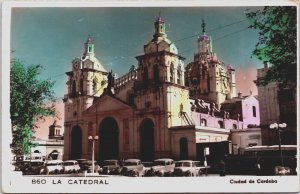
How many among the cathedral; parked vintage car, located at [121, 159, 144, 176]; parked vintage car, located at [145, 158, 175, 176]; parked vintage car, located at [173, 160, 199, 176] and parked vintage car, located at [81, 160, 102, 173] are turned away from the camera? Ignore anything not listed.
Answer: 0

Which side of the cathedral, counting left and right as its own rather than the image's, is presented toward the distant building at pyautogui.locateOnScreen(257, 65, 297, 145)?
left

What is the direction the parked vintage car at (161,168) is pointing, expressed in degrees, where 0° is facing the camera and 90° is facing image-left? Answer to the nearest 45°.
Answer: approximately 45°

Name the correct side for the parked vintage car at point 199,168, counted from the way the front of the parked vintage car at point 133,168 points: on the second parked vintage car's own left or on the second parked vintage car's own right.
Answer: on the second parked vintage car's own left

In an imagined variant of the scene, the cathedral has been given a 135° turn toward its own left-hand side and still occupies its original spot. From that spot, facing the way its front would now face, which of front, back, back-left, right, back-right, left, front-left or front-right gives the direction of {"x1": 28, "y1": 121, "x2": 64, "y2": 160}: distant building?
back

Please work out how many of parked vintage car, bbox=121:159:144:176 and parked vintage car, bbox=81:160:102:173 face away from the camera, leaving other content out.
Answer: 0

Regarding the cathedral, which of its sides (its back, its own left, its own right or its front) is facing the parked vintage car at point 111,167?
front

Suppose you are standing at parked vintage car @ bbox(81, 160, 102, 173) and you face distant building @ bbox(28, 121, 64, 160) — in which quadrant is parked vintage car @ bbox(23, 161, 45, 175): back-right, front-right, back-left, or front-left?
front-left

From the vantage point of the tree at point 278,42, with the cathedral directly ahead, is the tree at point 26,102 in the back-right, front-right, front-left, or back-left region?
front-left

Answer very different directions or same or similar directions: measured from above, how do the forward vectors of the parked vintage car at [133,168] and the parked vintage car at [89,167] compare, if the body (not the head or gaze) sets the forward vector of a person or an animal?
same or similar directions

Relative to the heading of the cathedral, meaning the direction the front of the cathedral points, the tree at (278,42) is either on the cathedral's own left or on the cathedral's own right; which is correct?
on the cathedral's own left

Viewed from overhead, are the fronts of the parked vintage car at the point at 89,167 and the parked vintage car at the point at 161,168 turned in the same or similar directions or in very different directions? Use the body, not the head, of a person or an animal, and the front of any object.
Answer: same or similar directions

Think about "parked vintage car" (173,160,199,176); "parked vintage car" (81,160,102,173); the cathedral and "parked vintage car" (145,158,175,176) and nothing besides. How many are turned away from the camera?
0
